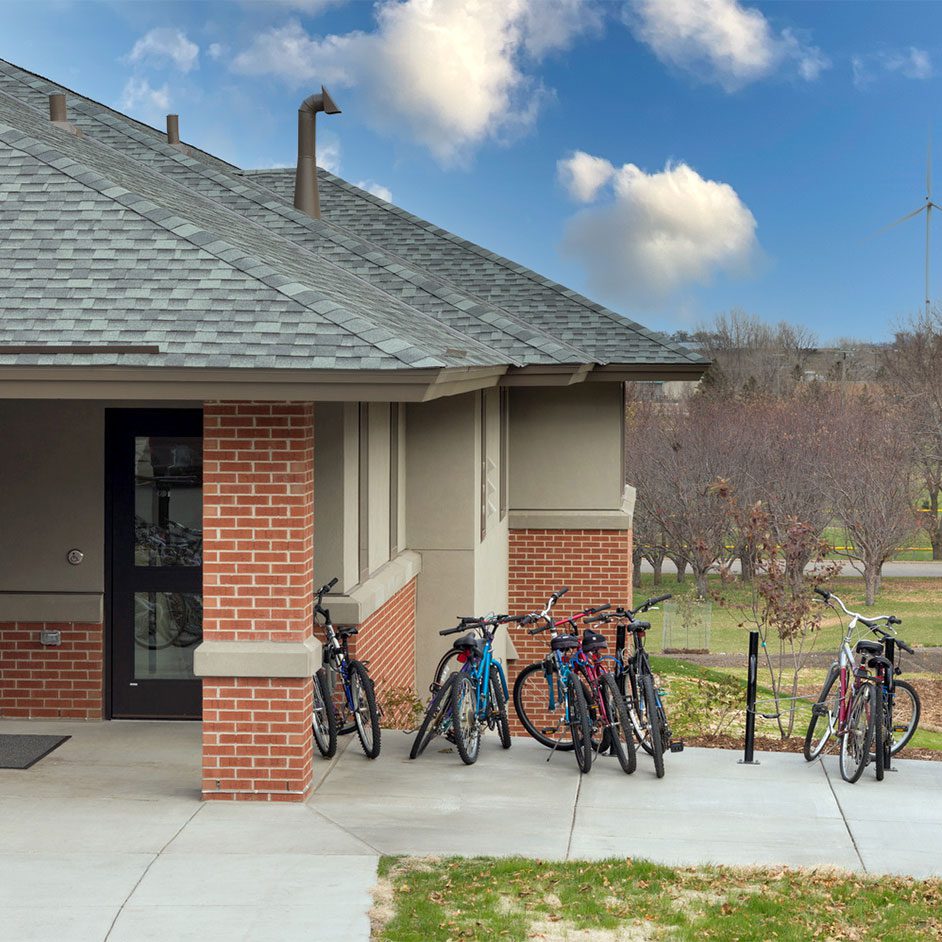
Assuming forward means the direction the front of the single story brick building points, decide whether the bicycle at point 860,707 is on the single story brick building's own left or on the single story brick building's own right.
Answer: on the single story brick building's own left

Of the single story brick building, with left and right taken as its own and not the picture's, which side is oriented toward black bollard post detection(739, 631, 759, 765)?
left

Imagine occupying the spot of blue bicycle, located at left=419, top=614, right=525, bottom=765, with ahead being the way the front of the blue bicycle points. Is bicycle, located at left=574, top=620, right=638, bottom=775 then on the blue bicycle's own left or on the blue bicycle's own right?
on the blue bicycle's own right

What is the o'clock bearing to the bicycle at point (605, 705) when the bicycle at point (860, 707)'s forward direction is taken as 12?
the bicycle at point (605, 705) is roughly at 10 o'clock from the bicycle at point (860, 707).

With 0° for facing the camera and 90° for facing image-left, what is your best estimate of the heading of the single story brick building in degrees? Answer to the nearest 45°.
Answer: approximately 0°

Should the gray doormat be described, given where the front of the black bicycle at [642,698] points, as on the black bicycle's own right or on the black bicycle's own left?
on the black bicycle's own left

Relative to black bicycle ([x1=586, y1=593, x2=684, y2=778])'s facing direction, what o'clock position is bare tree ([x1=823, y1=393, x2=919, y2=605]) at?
The bare tree is roughly at 2 o'clock from the black bicycle.

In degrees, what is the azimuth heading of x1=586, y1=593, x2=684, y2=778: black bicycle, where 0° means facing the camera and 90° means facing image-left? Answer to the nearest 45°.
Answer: approximately 135°

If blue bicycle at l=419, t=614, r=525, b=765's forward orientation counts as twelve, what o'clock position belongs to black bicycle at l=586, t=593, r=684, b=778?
The black bicycle is roughly at 2 o'clock from the blue bicycle.
